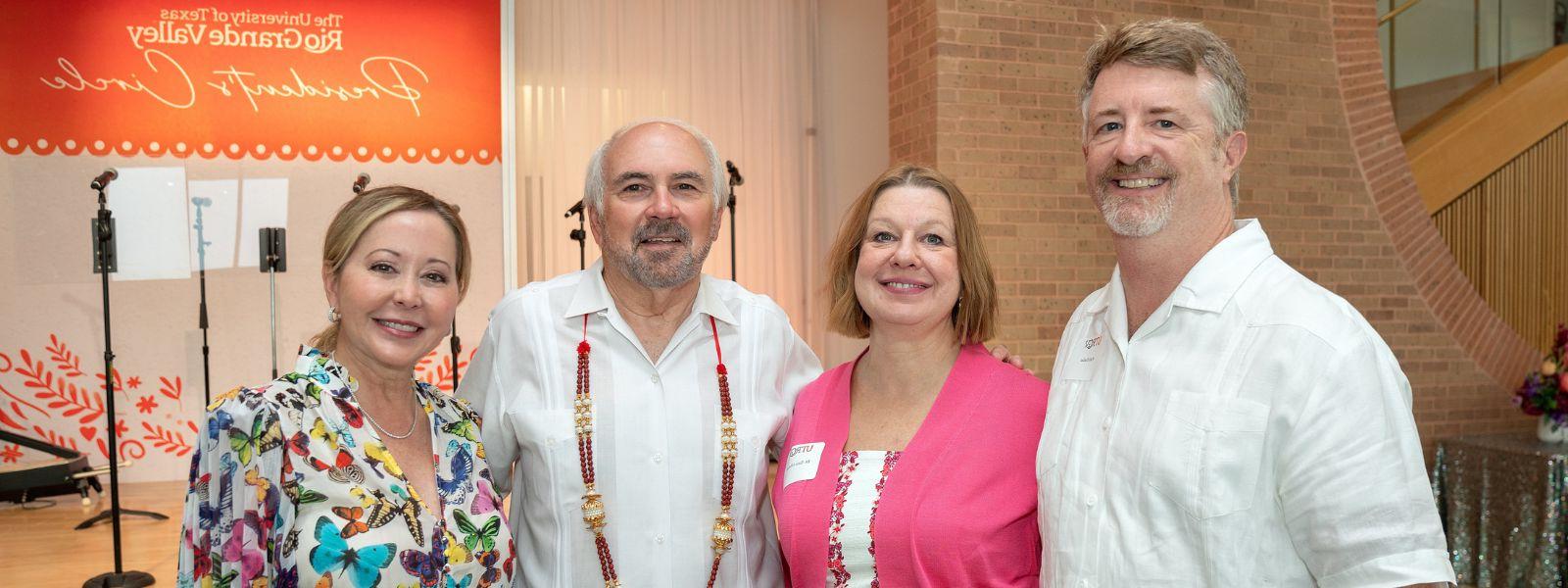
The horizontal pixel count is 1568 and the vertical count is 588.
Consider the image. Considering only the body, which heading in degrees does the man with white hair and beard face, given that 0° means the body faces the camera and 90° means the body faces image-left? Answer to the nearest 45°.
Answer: approximately 0°

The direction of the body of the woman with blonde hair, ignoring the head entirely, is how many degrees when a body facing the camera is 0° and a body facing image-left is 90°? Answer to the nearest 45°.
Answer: approximately 315°

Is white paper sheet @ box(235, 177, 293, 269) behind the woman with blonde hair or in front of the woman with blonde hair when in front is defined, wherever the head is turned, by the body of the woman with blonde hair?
behind

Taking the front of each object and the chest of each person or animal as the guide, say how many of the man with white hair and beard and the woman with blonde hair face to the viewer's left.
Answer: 0

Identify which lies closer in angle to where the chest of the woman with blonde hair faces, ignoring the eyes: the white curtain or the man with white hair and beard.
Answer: the man with white hair and beard
